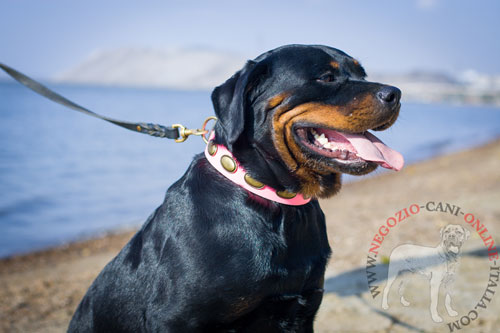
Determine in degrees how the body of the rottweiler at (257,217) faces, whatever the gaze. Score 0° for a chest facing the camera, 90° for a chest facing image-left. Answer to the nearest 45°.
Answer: approximately 270°
